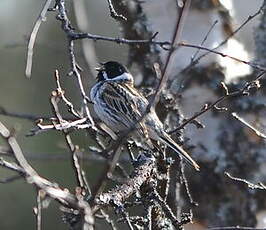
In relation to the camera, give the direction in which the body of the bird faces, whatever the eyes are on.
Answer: to the viewer's left

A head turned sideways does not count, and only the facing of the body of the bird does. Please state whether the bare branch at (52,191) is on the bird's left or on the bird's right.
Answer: on the bird's left
